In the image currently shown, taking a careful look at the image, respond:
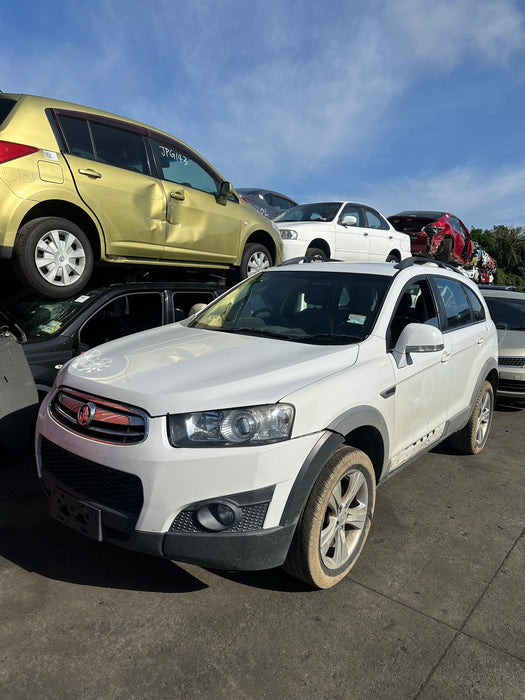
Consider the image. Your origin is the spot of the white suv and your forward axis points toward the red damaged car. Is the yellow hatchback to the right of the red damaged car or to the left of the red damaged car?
left

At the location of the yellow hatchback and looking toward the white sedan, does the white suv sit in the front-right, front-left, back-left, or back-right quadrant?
back-right

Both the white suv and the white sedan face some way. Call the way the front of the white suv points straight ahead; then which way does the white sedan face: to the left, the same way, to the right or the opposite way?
the same way

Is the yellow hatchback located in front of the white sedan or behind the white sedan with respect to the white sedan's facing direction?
in front

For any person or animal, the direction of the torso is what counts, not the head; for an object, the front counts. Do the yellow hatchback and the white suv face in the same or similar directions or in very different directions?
very different directions

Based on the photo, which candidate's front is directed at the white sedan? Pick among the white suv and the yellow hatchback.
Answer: the yellow hatchback

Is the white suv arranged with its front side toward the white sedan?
no

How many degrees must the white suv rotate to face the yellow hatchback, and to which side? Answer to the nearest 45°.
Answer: approximately 90° to its right

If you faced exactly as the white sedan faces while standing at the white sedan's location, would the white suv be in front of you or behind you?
in front

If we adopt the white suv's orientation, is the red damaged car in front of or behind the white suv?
behind

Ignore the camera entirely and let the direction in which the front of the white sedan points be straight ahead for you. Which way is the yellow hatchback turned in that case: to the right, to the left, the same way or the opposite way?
the opposite way

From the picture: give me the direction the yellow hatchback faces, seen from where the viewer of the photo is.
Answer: facing away from the viewer and to the right of the viewer

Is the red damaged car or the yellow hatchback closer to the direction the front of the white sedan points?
the yellow hatchback

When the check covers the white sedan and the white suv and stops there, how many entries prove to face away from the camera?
0

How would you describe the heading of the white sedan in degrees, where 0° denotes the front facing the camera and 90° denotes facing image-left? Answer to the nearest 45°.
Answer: approximately 45°

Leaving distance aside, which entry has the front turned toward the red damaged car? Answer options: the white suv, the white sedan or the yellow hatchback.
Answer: the yellow hatchback

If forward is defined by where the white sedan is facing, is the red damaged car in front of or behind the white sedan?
behind
